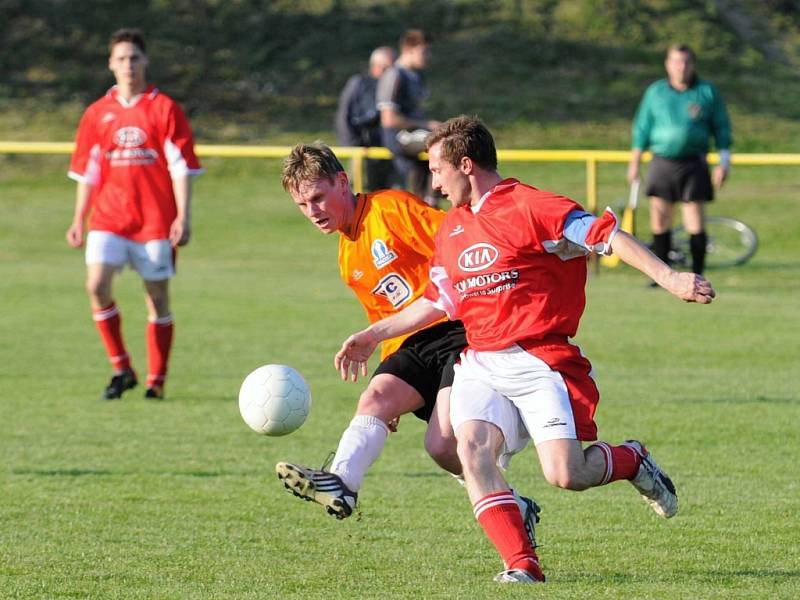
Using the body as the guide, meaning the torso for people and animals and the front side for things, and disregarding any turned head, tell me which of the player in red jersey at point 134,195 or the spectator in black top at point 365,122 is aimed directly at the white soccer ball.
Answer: the player in red jersey

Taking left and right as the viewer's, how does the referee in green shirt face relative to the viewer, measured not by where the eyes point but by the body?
facing the viewer

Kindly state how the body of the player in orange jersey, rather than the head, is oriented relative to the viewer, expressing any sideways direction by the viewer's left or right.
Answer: facing the viewer and to the left of the viewer

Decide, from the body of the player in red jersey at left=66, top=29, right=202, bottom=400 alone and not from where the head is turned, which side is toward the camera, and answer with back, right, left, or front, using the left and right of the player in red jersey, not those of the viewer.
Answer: front

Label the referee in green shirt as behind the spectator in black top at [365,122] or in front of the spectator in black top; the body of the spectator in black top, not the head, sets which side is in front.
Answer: in front

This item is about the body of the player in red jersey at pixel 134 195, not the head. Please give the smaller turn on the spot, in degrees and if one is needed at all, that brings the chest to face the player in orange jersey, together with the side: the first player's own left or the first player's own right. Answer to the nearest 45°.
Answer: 0° — they already face them

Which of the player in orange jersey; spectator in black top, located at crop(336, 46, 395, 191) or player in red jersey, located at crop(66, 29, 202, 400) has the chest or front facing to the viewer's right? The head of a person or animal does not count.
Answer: the spectator in black top

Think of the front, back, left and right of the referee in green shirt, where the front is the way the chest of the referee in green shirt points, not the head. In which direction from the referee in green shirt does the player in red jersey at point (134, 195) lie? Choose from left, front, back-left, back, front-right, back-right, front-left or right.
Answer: front-right

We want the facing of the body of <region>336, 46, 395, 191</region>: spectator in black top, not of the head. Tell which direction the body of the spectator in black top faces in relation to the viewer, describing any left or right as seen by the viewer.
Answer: facing to the right of the viewer

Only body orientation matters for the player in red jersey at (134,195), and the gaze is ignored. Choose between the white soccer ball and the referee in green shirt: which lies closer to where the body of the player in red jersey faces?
the white soccer ball

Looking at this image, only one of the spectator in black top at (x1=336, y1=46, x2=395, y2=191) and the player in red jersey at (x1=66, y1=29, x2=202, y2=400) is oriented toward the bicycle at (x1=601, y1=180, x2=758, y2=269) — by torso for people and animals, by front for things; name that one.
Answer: the spectator in black top

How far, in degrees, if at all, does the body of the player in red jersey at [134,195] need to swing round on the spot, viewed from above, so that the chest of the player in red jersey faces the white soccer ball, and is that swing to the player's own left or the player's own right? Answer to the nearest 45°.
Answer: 0° — they already face it

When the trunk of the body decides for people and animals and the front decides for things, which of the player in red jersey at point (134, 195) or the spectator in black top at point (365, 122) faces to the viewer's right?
the spectator in black top
